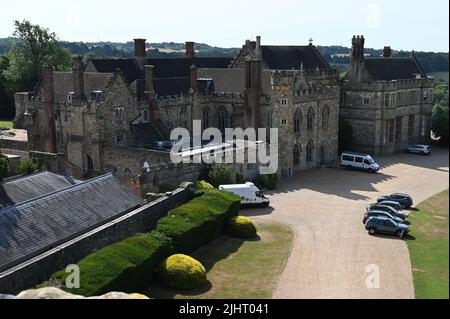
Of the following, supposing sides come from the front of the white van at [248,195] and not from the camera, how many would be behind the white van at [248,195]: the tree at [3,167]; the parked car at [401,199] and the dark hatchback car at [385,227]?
1

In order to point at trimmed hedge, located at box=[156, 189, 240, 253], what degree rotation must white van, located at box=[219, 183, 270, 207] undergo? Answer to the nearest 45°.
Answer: approximately 90° to its right

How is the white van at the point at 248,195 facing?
to the viewer's right

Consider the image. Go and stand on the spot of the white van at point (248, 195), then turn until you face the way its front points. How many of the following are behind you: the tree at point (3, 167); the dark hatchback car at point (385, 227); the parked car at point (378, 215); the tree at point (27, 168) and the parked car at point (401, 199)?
2

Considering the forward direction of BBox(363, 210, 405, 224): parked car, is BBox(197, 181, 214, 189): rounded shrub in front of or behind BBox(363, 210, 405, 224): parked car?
behind

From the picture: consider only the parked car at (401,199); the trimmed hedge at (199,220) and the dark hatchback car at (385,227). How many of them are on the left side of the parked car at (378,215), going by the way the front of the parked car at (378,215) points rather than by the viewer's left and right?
1

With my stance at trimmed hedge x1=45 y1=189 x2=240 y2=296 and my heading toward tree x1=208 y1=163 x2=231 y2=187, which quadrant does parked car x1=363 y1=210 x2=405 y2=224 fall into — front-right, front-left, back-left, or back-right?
front-right

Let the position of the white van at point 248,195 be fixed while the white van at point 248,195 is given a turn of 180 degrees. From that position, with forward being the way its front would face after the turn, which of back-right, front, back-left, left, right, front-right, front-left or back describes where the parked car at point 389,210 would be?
back

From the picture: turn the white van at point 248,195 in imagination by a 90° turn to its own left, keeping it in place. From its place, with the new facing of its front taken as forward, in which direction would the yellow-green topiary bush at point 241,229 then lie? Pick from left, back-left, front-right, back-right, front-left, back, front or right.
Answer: back

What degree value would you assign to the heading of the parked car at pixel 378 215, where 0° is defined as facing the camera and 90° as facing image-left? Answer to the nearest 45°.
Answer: approximately 270°

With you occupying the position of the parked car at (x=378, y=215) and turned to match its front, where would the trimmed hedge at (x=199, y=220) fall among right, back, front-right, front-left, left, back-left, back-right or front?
back-right

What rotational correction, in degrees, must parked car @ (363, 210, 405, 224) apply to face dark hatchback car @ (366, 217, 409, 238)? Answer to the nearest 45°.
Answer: approximately 90° to its right

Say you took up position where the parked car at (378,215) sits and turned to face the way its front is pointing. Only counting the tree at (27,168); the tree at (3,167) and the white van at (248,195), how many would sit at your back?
3

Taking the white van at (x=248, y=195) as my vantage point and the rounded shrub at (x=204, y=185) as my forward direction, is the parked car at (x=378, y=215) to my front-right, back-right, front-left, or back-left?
back-left

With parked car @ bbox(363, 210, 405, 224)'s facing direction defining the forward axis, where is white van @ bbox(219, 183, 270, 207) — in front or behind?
behind

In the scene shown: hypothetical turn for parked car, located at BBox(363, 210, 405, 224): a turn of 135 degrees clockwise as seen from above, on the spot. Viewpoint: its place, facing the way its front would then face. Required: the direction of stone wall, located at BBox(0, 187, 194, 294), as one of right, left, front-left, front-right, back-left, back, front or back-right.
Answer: front

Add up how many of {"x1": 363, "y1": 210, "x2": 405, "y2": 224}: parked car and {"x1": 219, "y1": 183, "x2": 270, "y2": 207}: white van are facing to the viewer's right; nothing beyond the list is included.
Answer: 2

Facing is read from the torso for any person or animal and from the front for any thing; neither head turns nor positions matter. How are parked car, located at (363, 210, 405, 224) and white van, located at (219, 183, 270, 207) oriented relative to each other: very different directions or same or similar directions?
same or similar directions
